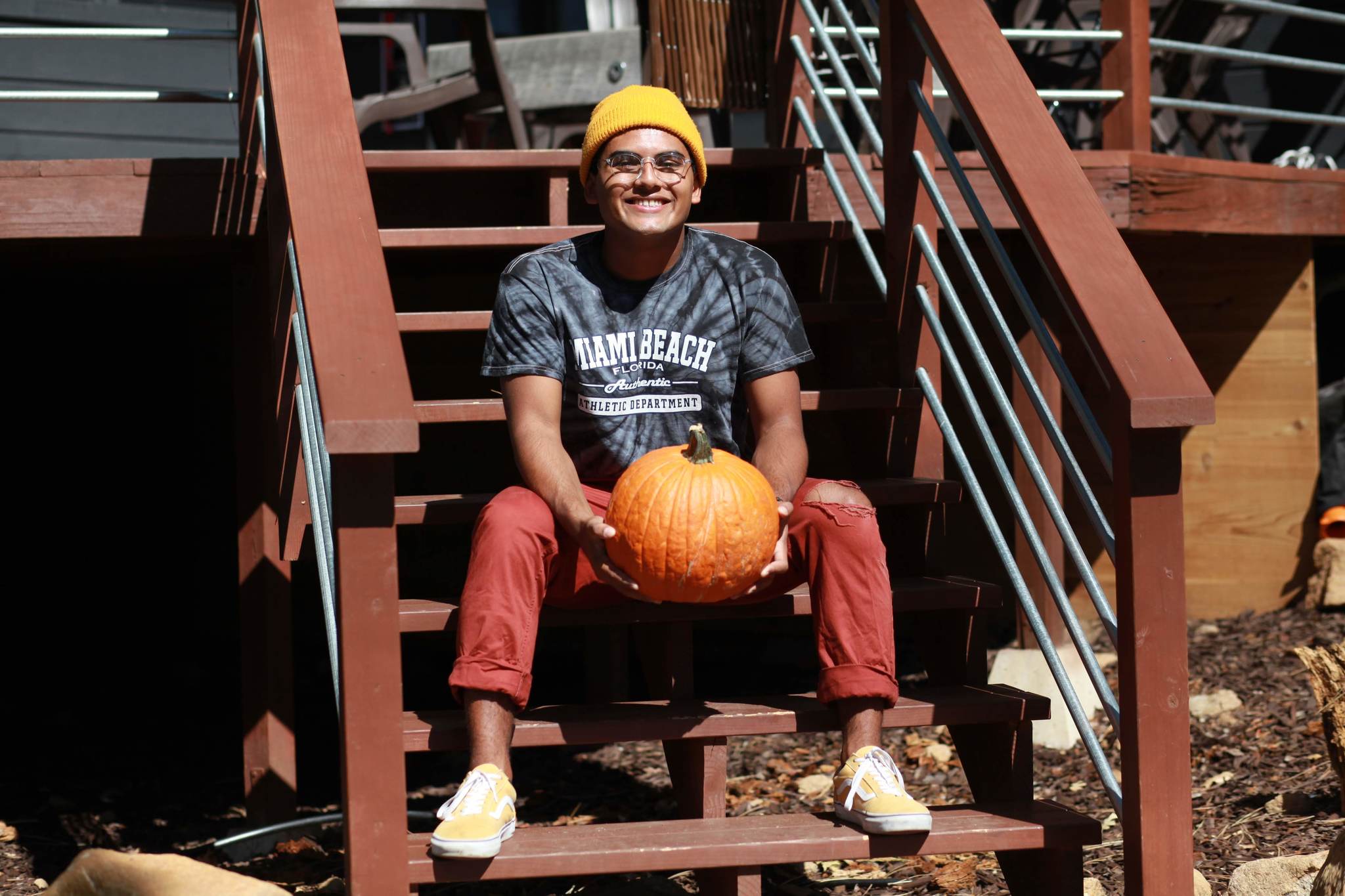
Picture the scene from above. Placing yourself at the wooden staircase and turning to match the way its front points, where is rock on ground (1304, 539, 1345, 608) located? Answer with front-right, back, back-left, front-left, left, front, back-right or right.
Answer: back-left

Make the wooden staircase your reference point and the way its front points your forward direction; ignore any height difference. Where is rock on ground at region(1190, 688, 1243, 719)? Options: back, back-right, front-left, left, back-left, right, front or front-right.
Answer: back-left

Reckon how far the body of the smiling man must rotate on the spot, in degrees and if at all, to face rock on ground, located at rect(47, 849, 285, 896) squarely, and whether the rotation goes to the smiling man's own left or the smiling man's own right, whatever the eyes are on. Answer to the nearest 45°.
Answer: approximately 45° to the smiling man's own right

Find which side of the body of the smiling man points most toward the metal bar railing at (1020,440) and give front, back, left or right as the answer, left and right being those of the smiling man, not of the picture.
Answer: left

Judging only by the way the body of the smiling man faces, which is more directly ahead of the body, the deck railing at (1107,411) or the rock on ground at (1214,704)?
the deck railing

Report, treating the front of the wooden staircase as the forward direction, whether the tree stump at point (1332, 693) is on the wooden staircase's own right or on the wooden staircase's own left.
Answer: on the wooden staircase's own left

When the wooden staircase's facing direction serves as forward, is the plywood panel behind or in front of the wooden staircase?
behind

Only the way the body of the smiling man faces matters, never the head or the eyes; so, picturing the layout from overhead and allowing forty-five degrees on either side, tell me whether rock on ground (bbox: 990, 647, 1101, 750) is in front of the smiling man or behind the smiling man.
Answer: behind

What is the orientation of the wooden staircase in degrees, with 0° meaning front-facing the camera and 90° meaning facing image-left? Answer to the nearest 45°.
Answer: approximately 0°
